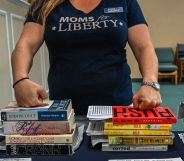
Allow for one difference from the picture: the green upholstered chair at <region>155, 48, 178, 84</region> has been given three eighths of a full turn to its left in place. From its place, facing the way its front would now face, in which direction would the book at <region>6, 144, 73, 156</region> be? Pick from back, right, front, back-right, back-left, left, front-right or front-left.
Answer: back

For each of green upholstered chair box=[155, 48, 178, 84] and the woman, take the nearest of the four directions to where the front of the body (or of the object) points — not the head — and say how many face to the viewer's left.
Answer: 0

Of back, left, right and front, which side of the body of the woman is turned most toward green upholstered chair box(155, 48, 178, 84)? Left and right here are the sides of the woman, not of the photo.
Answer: back

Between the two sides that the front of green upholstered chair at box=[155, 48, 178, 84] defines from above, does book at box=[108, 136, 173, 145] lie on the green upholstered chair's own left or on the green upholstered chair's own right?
on the green upholstered chair's own right

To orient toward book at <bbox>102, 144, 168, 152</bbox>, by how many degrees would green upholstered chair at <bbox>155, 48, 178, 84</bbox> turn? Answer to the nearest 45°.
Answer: approximately 45° to its right

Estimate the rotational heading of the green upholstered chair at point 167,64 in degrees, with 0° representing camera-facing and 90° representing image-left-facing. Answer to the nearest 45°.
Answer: approximately 315°

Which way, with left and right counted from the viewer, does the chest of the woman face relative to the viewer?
facing the viewer

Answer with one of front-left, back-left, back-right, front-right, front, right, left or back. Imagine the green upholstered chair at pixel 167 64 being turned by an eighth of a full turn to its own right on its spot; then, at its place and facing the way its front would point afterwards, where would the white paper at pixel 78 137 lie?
front
